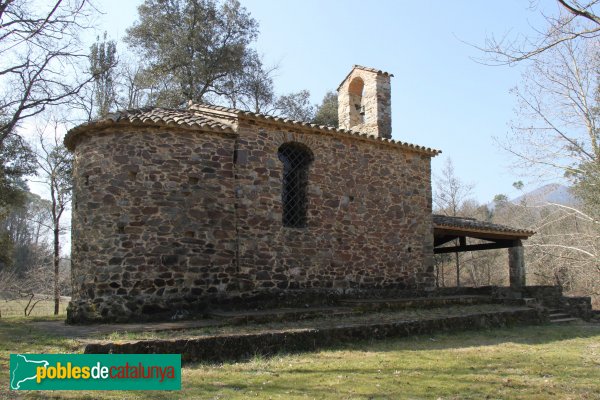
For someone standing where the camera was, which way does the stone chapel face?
facing away from the viewer and to the right of the viewer
